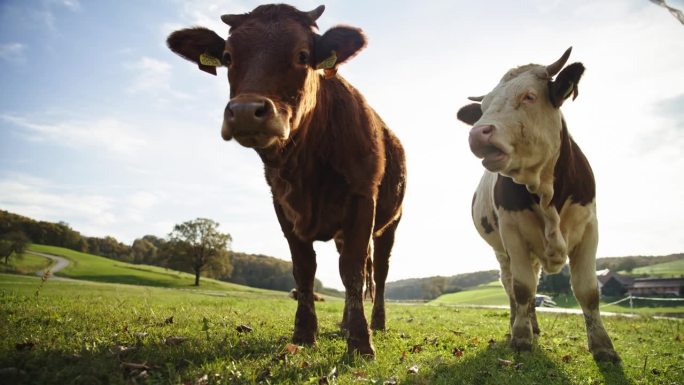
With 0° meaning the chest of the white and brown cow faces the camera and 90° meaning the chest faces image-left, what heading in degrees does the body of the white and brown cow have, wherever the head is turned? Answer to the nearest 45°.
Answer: approximately 0°

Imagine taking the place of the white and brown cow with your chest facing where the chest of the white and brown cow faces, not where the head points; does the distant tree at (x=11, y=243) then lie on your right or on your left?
on your right

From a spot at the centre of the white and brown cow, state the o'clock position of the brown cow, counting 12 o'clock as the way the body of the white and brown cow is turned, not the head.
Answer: The brown cow is roughly at 2 o'clock from the white and brown cow.

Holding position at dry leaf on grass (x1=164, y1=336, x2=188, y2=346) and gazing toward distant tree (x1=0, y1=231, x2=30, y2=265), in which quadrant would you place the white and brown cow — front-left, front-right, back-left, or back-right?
back-right

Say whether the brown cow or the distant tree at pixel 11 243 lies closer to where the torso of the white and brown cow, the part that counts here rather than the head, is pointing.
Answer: the brown cow

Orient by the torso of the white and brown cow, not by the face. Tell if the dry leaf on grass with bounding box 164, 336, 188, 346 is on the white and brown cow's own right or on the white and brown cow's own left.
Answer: on the white and brown cow's own right
